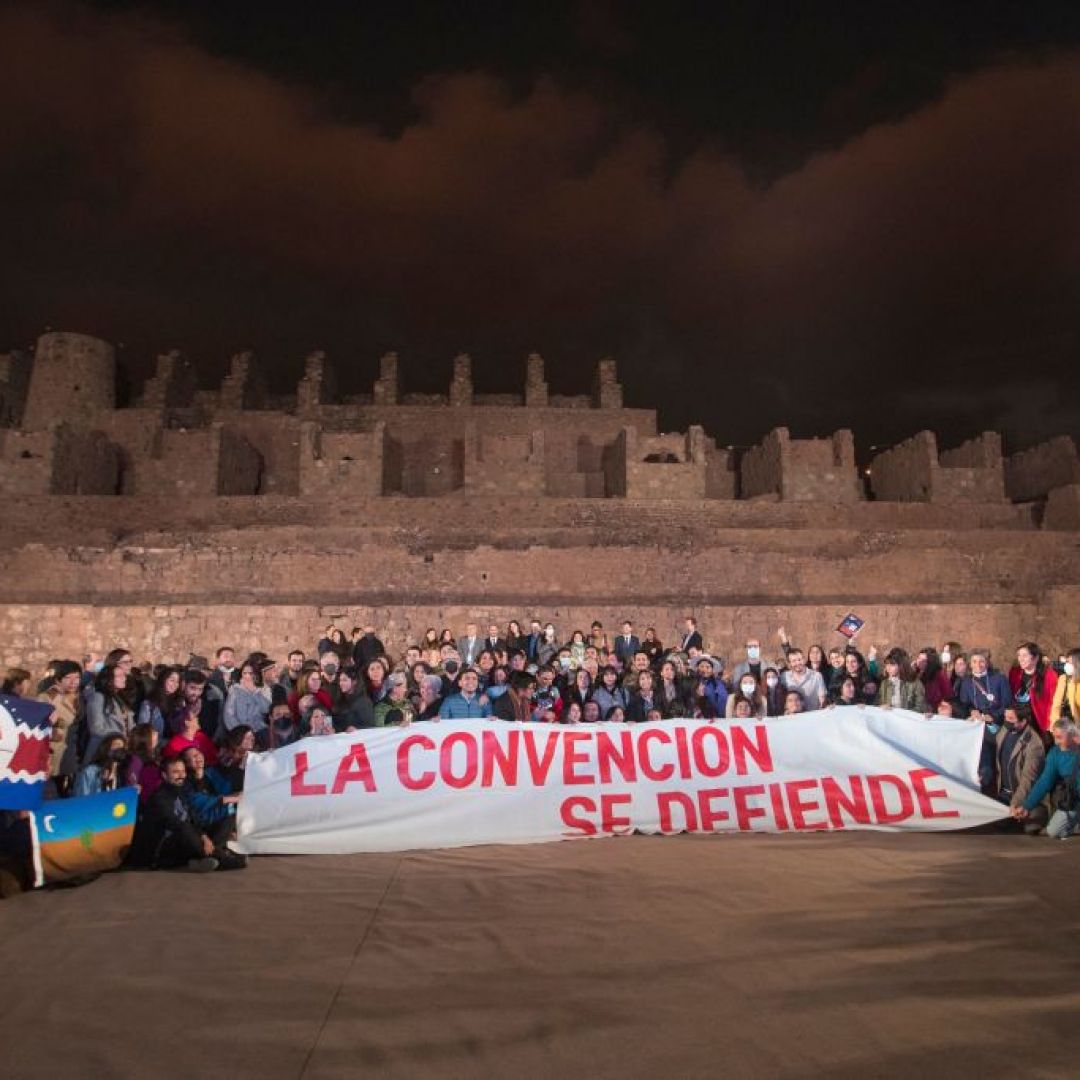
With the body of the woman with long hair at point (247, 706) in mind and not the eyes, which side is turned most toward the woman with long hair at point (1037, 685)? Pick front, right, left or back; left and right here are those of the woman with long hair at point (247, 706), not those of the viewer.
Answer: left

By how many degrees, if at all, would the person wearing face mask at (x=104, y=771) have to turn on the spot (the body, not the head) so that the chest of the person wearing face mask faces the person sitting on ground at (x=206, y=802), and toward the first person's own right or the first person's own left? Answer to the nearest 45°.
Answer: approximately 45° to the first person's own left

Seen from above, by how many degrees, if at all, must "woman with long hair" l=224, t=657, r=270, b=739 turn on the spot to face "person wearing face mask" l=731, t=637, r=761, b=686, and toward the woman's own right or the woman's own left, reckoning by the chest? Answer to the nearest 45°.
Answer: approximately 90° to the woman's own left

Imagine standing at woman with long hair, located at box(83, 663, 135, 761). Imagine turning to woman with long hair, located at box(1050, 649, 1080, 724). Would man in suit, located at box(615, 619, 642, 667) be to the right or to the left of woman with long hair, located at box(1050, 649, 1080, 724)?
left

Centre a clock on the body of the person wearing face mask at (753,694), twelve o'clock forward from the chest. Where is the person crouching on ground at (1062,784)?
The person crouching on ground is roughly at 10 o'clock from the person wearing face mask.

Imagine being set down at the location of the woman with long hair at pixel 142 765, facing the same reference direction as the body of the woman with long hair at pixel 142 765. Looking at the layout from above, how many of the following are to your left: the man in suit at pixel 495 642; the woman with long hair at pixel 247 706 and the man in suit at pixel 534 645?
3

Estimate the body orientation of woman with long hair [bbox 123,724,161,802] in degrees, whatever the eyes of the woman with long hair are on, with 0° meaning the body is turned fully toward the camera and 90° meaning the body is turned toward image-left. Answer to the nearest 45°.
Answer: approximately 315°

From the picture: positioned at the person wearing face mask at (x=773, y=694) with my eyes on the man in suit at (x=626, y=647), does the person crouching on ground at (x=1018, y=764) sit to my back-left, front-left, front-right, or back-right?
back-right

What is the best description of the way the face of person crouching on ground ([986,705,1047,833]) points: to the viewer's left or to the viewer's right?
to the viewer's left
